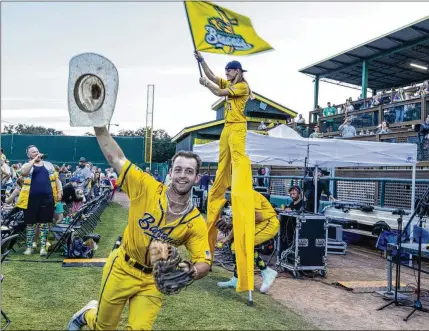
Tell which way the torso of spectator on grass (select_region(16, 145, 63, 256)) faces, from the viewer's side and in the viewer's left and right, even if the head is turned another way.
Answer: facing the viewer

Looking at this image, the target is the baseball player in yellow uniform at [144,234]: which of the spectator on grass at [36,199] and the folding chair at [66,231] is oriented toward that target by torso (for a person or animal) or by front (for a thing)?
the spectator on grass

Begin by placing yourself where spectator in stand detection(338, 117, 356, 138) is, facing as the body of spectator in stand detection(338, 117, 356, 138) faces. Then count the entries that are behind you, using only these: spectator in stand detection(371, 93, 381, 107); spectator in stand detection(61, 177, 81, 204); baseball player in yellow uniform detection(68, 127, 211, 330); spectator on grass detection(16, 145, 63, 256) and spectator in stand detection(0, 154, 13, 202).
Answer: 1

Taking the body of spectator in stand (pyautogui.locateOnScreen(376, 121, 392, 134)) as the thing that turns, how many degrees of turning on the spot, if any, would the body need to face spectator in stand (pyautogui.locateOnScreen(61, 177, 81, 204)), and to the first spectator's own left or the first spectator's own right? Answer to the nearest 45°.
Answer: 0° — they already face them

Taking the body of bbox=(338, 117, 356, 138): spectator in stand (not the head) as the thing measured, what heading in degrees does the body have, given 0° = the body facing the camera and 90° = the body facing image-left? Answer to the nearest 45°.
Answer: approximately 45°

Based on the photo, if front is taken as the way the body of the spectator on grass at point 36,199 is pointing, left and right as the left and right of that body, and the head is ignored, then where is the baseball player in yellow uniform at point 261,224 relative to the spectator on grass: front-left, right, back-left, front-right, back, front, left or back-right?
front-left

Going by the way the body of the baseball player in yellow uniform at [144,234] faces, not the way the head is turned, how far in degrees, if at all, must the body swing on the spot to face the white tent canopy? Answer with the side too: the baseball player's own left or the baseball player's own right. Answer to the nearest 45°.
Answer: approximately 90° to the baseball player's own left

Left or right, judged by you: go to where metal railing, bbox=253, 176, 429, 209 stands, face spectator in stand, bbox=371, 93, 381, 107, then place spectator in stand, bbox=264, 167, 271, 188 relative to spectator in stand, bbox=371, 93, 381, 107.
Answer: left

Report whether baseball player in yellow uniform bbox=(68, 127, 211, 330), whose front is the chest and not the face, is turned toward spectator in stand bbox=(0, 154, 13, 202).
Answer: no

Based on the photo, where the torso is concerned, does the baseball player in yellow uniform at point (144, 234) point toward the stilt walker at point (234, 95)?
no

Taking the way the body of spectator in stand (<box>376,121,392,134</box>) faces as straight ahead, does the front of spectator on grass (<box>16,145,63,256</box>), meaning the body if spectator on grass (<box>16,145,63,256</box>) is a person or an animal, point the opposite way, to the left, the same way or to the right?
to the left

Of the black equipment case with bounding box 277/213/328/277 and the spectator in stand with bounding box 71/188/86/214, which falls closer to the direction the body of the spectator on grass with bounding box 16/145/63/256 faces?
the black equipment case

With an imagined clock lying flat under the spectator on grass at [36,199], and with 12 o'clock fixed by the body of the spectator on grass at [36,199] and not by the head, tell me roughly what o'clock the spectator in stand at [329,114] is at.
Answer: the spectator in stand at [329,114] is roughly at 8 o'clock from the spectator on grass at [36,199].

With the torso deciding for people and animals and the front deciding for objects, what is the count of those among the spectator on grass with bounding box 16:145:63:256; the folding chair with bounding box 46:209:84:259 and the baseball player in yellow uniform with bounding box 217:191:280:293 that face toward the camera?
1
